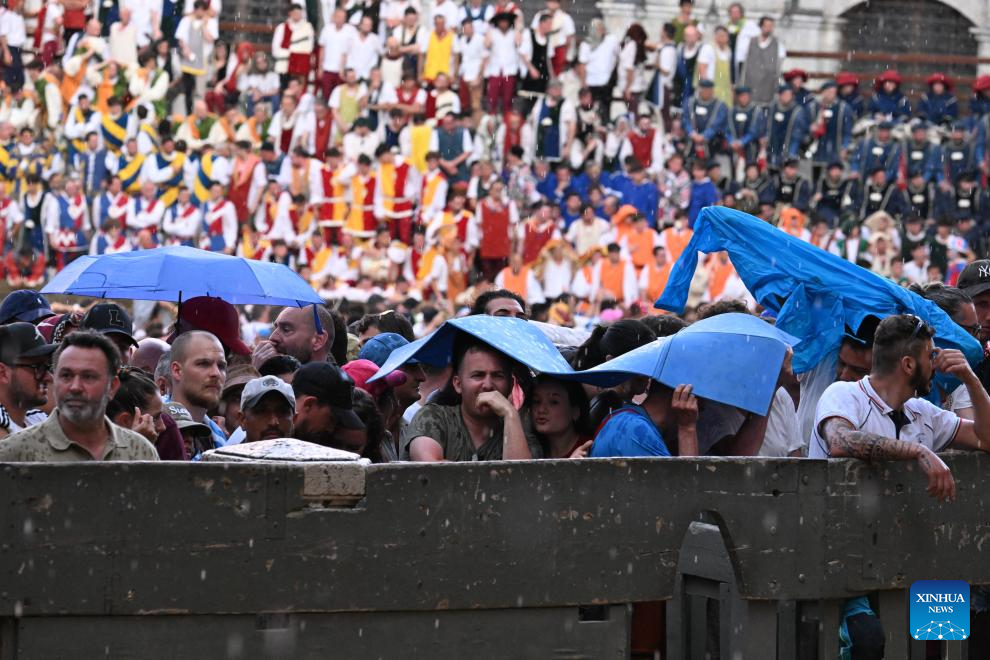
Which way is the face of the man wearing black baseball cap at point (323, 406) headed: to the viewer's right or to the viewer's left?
to the viewer's right

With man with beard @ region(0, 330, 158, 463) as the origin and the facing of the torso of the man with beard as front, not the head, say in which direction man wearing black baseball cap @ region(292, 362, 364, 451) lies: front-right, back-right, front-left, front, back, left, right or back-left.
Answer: back-left

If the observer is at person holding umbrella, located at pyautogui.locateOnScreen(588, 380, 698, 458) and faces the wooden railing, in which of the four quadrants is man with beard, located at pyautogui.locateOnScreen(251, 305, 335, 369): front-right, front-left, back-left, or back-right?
back-right

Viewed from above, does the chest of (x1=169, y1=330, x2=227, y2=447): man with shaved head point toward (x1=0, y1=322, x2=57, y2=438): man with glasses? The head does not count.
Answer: no

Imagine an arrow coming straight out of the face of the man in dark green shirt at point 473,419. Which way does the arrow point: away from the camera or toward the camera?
toward the camera

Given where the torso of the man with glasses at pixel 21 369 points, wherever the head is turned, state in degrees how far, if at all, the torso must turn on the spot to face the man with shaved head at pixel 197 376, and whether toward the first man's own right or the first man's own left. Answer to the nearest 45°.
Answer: approximately 90° to the first man's own left

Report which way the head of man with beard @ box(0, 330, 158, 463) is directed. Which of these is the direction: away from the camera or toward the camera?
toward the camera

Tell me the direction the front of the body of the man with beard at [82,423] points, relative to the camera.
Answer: toward the camera

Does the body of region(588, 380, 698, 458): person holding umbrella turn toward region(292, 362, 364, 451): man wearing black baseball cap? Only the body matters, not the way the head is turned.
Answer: no

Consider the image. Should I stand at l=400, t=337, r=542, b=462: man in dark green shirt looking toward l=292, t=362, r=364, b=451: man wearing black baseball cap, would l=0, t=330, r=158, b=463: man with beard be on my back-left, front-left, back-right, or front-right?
front-left

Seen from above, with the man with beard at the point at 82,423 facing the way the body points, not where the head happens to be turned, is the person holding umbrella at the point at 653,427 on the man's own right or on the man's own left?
on the man's own left

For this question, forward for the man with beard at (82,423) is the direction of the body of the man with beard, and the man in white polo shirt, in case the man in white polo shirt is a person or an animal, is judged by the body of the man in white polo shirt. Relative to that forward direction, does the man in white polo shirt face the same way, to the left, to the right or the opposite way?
the same way

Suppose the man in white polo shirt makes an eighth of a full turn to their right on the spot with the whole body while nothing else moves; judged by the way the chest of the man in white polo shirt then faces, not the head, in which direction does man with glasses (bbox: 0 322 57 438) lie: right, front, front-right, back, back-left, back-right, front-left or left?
right

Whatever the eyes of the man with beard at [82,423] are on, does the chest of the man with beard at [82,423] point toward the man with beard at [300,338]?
no
